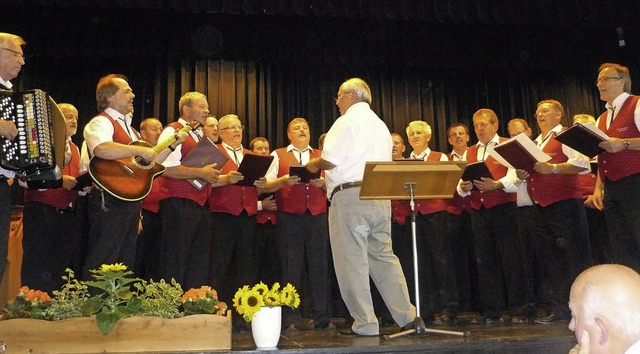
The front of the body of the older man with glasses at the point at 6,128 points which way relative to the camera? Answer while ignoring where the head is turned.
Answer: to the viewer's right

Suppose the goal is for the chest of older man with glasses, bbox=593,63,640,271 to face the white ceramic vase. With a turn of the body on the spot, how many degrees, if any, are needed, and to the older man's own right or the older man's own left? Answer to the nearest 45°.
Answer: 0° — they already face it

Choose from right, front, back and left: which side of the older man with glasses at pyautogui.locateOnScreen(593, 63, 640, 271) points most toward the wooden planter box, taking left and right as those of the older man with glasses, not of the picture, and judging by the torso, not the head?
front

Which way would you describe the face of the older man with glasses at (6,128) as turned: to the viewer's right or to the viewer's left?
to the viewer's right

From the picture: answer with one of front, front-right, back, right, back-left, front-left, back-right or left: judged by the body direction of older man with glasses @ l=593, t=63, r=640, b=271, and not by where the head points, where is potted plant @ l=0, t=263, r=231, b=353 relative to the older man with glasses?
front

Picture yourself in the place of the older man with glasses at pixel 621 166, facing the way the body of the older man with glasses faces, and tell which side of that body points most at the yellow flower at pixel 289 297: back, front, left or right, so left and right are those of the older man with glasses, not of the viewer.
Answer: front

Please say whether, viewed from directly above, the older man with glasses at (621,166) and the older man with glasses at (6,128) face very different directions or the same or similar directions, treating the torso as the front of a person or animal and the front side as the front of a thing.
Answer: very different directions

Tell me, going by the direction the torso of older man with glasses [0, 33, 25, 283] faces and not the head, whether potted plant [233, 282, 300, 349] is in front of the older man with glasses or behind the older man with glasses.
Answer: in front

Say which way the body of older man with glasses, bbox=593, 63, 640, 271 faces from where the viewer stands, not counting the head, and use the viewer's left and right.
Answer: facing the viewer and to the left of the viewer

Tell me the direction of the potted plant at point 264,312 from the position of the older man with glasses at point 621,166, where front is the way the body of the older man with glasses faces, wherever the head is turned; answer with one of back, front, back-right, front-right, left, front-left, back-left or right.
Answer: front

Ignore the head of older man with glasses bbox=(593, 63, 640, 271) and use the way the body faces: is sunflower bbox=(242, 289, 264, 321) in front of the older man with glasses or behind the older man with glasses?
in front
